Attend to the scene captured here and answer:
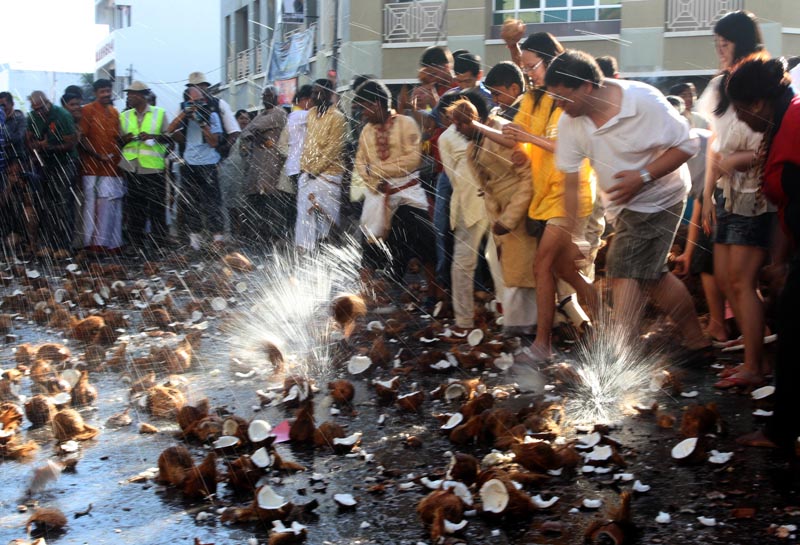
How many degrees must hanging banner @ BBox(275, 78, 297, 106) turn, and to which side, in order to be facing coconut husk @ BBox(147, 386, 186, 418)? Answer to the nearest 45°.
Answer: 0° — it already faces it

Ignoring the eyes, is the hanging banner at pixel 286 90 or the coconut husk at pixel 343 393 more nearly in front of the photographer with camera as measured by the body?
the coconut husk

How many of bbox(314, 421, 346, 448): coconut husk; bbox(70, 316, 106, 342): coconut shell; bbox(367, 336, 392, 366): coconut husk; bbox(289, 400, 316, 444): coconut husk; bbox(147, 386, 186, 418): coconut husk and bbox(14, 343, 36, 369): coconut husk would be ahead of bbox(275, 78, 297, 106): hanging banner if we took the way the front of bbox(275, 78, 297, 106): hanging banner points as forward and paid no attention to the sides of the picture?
6

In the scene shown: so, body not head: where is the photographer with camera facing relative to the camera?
toward the camera

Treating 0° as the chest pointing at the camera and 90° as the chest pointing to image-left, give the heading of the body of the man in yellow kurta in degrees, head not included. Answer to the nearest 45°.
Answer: approximately 45°

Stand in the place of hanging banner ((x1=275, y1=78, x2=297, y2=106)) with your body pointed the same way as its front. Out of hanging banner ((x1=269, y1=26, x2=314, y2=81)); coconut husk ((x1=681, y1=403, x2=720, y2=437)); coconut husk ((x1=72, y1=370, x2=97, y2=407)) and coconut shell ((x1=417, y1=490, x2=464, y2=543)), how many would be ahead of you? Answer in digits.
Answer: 3

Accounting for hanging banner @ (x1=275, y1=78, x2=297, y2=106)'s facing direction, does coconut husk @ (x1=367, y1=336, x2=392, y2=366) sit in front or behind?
in front

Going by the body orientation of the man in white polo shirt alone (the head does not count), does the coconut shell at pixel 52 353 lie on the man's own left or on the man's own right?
on the man's own right

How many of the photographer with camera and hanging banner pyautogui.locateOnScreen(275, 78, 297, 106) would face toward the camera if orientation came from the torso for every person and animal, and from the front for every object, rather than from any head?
2

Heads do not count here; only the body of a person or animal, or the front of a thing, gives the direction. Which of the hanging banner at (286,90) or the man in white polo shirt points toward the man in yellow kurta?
the hanging banner

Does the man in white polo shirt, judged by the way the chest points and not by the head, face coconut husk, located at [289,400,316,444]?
yes

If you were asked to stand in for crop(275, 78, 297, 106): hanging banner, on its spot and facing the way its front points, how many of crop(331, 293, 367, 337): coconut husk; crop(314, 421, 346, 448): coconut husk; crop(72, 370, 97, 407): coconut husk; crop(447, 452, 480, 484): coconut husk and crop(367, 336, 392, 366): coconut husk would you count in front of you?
5

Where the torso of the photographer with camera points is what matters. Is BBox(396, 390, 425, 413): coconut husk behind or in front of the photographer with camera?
in front
